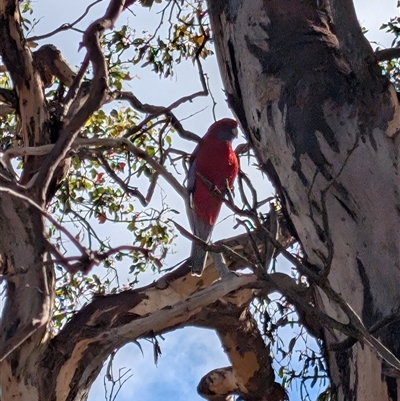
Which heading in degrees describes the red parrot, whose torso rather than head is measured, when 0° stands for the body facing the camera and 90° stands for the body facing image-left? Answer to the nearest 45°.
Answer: approximately 315°
